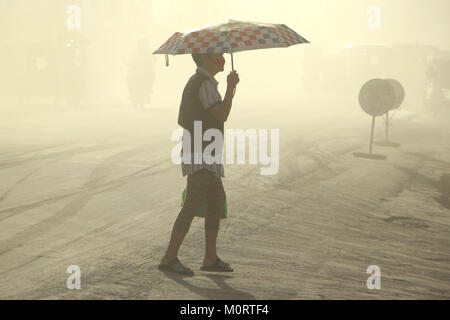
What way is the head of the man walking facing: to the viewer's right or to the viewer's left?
to the viewer's right

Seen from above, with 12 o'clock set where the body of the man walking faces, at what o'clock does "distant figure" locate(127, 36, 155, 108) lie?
The distant figure is roughly at 9 o'clock from the man walking.

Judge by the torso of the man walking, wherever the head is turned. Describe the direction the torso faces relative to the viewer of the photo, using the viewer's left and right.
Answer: facing to the right of the viewer
